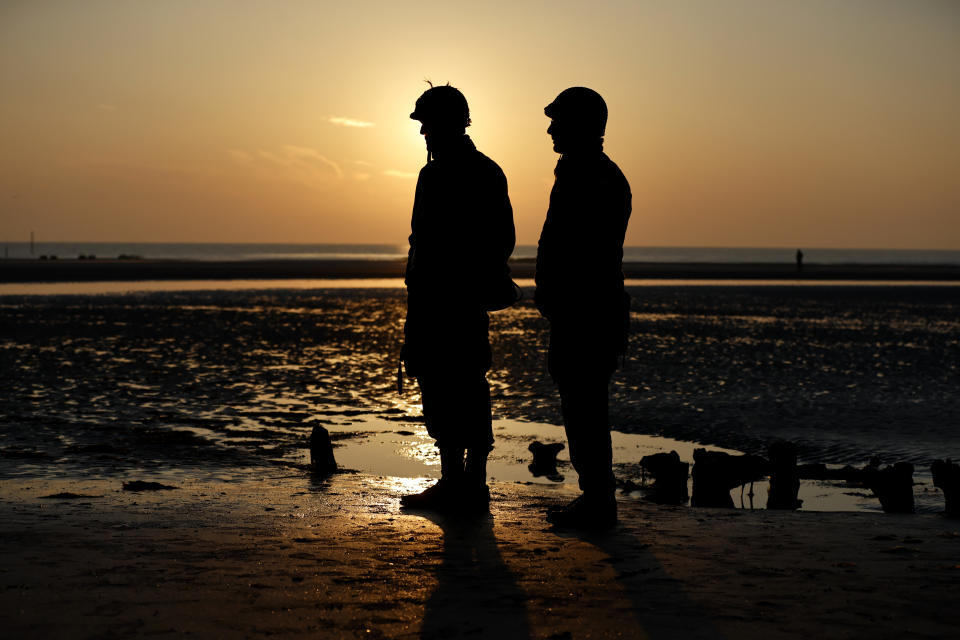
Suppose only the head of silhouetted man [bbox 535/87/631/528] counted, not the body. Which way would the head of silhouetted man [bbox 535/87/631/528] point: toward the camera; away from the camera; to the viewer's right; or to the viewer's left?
to the viewer's left

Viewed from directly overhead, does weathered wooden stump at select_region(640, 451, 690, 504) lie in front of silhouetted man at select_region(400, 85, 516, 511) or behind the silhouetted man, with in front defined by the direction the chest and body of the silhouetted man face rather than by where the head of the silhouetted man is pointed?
behind

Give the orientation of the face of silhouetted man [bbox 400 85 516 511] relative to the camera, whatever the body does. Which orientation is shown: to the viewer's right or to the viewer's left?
to the viewer's left

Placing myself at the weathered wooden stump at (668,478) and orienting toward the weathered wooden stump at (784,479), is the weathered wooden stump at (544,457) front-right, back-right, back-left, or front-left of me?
back-left

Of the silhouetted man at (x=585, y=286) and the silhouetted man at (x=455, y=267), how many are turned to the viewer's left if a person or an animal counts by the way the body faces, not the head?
2

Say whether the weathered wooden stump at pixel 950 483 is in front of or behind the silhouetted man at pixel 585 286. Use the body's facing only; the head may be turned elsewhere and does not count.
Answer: behind

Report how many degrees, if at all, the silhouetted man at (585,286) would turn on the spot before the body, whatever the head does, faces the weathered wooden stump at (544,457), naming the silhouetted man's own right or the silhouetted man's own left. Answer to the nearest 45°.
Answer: approximately 90° to the silhouetted man's own right

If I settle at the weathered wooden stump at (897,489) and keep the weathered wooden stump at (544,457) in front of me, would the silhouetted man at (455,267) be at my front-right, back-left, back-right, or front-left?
front-left

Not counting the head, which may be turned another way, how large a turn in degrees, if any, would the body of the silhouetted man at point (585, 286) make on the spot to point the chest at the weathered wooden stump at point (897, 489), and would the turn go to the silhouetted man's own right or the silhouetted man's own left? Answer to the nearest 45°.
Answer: approximately 135° to the silhouetted man's own right

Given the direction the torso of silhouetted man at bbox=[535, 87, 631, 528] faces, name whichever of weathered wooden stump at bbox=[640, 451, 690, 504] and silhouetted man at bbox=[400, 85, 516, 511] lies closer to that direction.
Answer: the silhouetted man

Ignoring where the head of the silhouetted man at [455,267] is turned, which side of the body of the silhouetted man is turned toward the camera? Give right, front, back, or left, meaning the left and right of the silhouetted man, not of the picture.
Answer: left

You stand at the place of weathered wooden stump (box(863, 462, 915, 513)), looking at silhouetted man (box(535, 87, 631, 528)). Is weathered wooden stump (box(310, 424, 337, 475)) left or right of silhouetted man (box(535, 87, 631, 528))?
right

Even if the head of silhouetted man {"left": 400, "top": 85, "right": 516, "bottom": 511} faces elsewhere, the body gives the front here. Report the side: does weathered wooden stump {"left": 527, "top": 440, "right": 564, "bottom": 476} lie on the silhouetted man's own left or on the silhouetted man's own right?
on the silhouetted man's own right

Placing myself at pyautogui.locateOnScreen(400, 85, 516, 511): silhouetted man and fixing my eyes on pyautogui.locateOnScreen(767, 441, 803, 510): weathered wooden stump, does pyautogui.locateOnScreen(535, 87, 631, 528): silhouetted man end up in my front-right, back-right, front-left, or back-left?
front-right

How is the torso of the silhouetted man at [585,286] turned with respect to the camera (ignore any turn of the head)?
to the viewer's left

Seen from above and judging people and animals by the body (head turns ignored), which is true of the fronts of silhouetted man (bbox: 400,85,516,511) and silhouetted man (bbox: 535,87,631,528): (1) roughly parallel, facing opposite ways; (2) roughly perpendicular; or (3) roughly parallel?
roughly parallel
